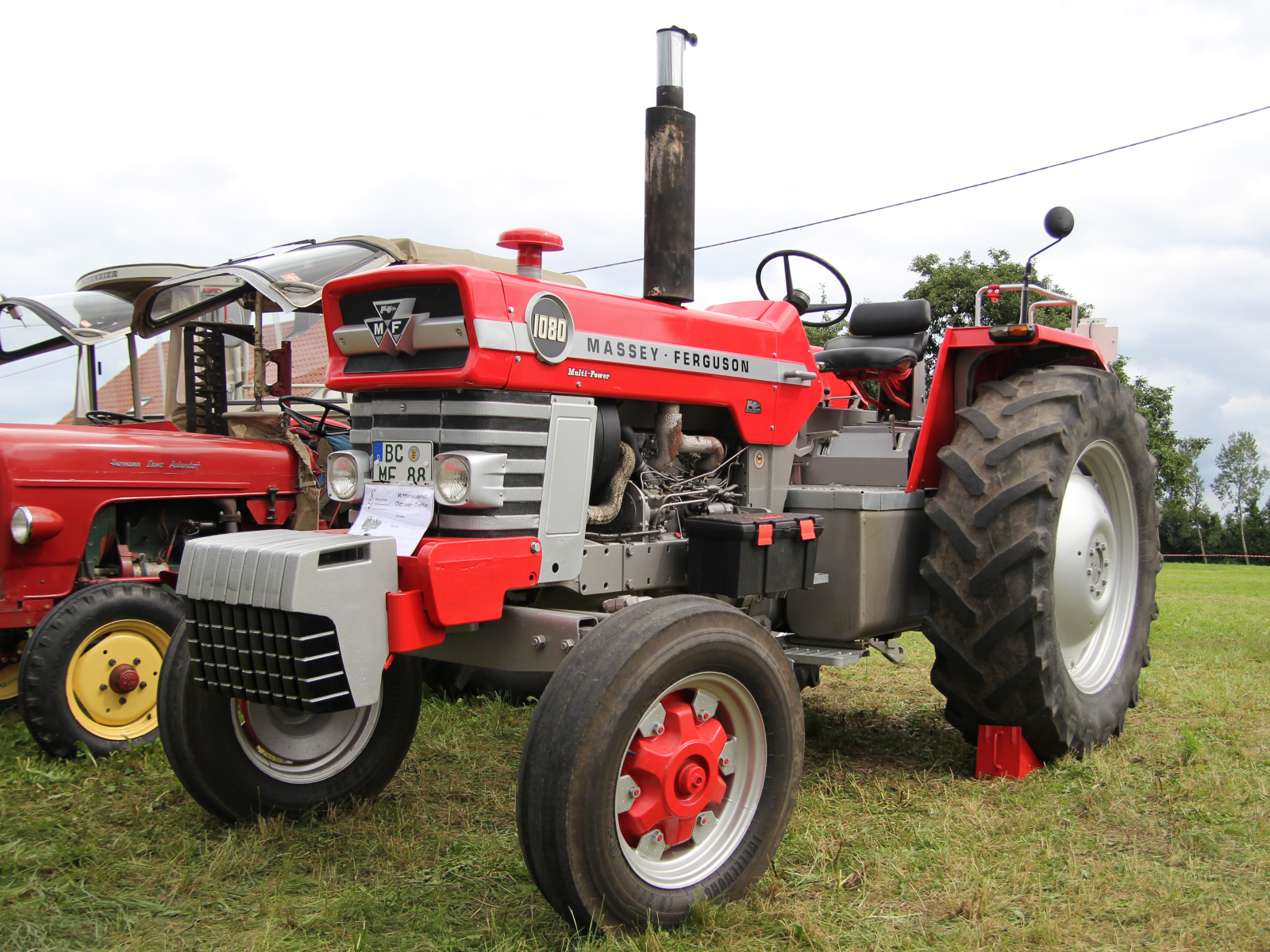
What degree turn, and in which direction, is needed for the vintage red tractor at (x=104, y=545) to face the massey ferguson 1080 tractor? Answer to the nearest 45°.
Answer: approximately 90° to its left

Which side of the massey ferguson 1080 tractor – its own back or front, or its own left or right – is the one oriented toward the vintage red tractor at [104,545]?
right

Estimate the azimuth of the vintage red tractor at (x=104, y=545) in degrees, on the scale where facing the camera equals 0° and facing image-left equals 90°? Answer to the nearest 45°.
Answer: approximately 45°

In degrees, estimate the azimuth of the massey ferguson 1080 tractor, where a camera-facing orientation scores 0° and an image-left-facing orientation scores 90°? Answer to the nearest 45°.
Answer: approximately 45°

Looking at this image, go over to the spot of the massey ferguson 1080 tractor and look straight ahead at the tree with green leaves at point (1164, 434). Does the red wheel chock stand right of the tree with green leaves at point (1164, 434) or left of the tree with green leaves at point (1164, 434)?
right

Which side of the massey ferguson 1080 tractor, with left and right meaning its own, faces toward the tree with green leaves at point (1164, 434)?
back

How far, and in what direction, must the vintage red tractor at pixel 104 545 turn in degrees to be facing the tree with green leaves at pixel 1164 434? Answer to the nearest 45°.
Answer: approximately 180°
